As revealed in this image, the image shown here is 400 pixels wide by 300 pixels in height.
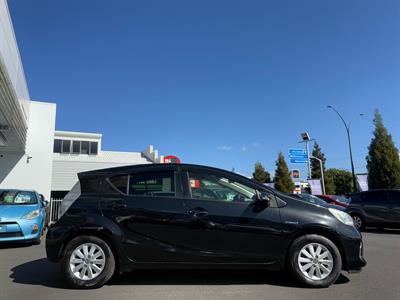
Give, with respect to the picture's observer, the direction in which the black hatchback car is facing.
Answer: facing to the right of the viewer

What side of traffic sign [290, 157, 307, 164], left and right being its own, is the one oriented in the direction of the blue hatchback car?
front

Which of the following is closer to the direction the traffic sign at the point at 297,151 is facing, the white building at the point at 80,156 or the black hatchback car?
the black hatchback car

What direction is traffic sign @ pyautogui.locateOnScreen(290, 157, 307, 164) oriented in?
toward the camera

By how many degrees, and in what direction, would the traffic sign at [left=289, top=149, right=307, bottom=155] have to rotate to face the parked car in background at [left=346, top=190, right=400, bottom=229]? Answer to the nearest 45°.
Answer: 0° — it already faces it

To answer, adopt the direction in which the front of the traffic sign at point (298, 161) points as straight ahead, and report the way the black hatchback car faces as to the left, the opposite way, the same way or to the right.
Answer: to the left

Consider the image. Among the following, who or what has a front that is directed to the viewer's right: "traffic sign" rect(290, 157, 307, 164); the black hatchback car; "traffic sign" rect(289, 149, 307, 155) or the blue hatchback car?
the black hatchback car

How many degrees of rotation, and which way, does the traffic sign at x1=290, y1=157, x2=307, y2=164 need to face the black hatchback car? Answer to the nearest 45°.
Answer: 0° — it already faces it

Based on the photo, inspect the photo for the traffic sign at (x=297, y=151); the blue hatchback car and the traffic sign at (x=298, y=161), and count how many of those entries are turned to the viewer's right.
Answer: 0

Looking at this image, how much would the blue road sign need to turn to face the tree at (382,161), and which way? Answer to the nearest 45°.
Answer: approximately 45° to its left

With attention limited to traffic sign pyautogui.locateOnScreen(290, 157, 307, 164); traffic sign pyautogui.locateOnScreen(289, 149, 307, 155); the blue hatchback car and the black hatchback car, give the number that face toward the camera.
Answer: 3

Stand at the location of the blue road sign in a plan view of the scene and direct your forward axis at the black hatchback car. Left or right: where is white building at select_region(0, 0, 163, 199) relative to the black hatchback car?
right

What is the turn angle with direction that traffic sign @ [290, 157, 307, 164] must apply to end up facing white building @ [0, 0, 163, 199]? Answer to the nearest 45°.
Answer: approximately 45° to its right

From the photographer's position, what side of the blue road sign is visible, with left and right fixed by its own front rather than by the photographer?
front

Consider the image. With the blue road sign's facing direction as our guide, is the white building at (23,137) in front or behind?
in front

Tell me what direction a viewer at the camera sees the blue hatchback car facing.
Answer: facing the viewer
